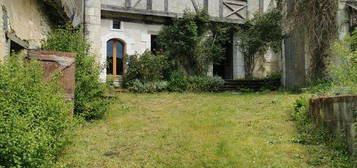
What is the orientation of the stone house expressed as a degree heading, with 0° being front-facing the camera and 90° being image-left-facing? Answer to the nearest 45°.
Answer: approximately 0°

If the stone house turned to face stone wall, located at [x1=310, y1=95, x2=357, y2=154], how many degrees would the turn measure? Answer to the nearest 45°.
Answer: approximately 45° to its left

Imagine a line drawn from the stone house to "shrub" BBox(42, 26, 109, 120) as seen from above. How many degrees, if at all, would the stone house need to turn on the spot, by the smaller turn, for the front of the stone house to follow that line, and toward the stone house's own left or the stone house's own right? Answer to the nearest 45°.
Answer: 0° — it already faces it

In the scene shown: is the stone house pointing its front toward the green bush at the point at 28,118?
yes
